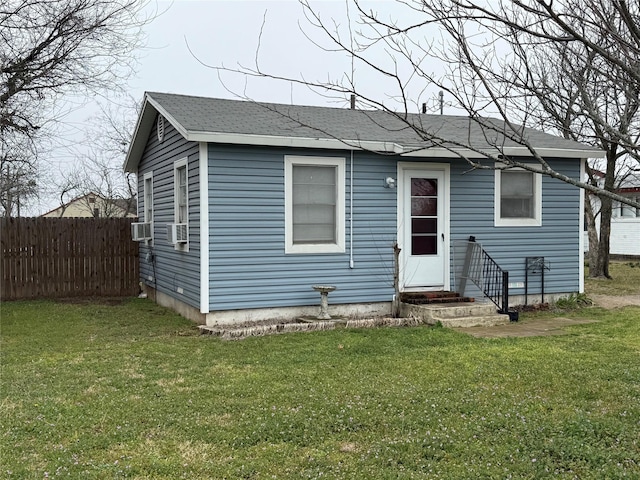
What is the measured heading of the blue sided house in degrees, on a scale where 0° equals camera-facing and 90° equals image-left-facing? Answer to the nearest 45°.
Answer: approximately 315°
